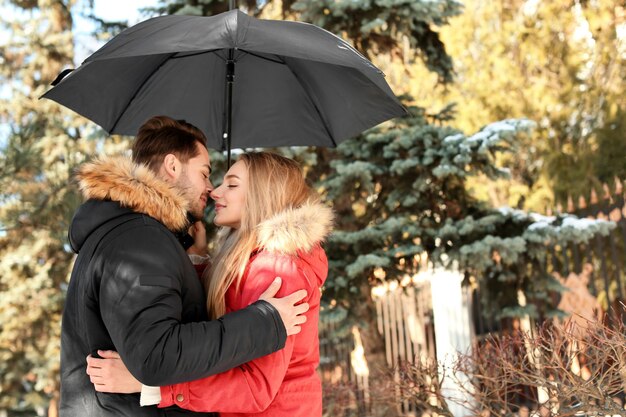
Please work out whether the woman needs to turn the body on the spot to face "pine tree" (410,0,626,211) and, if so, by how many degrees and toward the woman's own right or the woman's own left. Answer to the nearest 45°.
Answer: approximately 135° to the woman's own right

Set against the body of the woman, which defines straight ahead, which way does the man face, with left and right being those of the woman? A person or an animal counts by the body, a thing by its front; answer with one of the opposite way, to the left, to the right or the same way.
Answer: the opposite way

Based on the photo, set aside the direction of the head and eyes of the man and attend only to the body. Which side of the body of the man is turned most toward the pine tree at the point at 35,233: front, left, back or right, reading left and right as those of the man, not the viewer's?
left

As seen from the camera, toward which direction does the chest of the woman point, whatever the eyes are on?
to the viewer's left

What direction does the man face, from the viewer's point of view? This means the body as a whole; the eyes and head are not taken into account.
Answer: to the viewer's right

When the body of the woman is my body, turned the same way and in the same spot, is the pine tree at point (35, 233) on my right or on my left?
on my right

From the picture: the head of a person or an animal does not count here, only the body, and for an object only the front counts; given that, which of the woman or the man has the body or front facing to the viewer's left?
the woman

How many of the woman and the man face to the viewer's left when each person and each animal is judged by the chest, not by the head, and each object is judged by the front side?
1

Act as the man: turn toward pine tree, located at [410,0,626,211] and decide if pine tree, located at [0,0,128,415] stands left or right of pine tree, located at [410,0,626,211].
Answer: left

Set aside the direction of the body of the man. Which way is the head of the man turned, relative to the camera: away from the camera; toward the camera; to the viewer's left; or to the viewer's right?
to the viewer's right
